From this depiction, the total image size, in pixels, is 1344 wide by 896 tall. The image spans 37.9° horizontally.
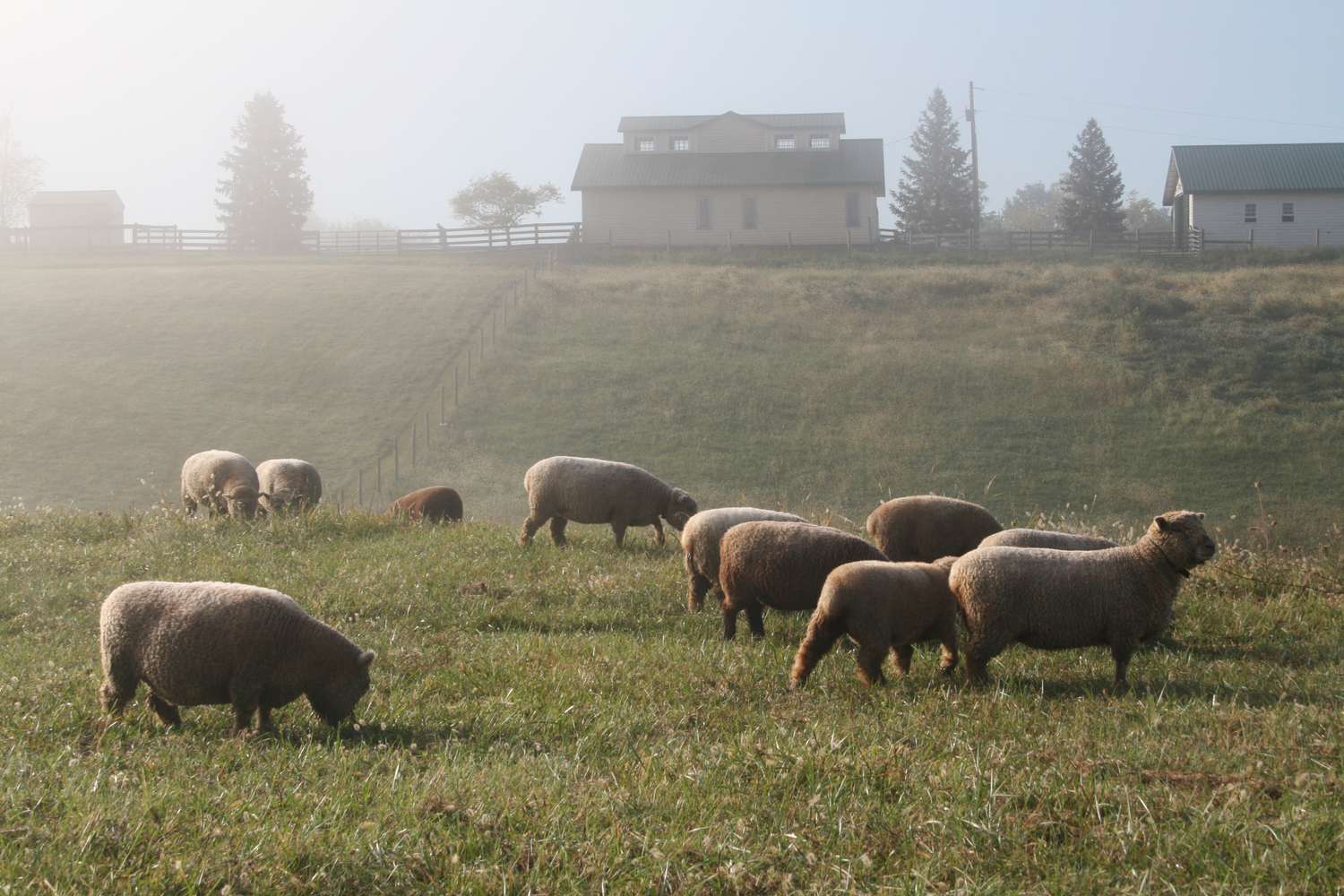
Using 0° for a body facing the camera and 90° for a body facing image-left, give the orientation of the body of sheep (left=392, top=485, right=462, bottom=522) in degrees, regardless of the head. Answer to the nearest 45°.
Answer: approximately 90°

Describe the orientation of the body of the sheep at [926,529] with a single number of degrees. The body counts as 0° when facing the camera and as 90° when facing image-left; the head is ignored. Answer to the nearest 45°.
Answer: approximately 270°

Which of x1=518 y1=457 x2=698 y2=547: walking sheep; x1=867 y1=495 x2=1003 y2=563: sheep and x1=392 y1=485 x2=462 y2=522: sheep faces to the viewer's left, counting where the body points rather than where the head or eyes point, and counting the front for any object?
x1=392 y1=485 x2=462 y2=522: sheep

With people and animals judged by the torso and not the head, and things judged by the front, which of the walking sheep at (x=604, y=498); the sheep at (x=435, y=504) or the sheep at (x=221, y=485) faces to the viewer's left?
the sheep at (x=435, y=504)

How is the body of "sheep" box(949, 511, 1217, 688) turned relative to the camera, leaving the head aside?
to the viewer's right

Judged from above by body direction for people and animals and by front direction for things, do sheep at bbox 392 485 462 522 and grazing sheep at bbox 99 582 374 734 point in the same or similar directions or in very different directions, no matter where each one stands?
very different directions

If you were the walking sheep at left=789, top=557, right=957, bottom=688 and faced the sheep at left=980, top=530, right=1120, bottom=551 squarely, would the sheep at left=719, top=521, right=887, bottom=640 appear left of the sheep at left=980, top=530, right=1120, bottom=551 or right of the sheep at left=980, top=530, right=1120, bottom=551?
left

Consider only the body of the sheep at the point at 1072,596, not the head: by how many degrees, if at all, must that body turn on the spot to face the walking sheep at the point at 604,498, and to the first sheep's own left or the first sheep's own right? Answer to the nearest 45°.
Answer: approximately 135° to the first sheep's own left

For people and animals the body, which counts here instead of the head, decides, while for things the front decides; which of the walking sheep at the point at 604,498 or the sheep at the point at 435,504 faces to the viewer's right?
the walking sheep

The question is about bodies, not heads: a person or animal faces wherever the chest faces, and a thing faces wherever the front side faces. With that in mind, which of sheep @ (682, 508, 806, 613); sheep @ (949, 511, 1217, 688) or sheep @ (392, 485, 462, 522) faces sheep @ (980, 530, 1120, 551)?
sheep @ (682, 508, 806, 613)

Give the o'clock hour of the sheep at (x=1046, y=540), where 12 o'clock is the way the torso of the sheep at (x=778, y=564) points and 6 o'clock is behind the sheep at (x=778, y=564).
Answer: the sheep at (x=1046, y=540) is roughly at 11 o'clock from the sheep at (x=778, y=564).
